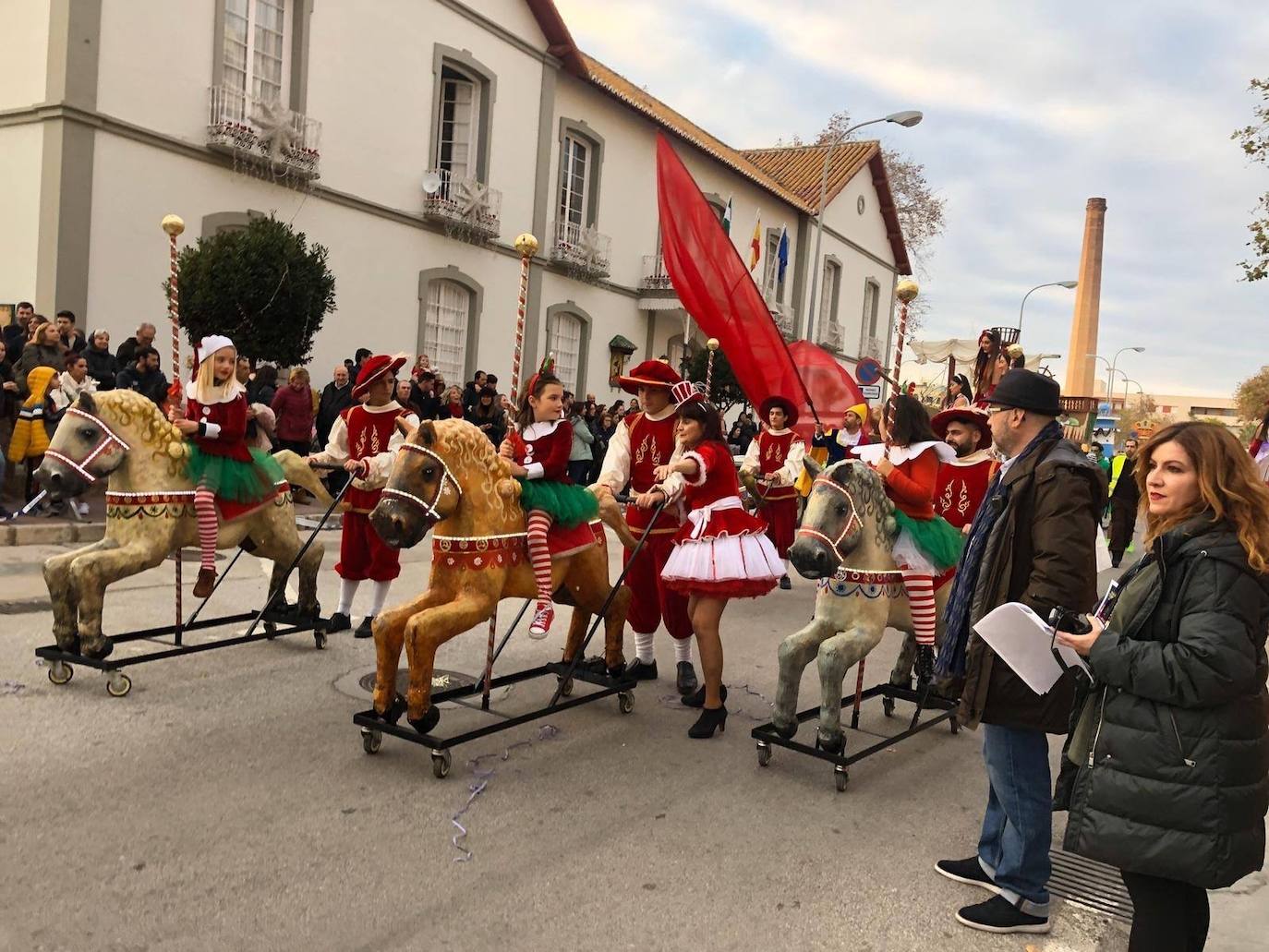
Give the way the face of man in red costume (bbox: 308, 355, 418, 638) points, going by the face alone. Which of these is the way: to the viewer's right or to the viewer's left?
to the viewer's right

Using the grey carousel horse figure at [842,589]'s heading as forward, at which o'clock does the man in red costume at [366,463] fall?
The man in red costume is roughly at 2 o'clock from the grey carousel horse figure.

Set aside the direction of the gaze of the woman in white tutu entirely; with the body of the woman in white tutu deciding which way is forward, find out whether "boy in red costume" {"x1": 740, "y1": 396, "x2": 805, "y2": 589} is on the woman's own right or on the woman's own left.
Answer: on the woman's own right

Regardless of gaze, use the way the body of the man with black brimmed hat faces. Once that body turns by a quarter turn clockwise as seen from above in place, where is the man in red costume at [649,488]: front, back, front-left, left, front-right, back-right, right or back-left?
front-left

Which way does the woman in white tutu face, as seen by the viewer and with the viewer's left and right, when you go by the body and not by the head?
facing to the left of the viewer

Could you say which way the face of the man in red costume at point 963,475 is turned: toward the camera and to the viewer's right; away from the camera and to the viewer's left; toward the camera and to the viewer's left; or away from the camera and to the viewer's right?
toward the camera and to the viewer's left

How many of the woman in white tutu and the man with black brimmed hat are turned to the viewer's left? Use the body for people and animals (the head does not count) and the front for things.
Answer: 2

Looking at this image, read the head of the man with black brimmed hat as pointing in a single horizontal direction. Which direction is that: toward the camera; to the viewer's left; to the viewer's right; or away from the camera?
to the viewer's left

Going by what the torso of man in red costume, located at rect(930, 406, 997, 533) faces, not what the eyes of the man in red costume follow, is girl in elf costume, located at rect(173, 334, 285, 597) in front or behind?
in front

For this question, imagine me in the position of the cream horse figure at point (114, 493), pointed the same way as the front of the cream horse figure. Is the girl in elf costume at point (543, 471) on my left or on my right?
on my left

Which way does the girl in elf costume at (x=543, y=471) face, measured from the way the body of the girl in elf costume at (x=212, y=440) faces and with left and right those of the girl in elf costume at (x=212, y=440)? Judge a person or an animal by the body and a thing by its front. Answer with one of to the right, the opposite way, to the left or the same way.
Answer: the same way

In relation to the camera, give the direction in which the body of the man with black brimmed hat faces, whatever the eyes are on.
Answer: to the viewer's left

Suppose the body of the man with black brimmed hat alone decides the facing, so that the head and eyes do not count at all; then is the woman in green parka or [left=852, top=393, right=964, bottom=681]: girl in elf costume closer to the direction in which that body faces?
the girl in elf costume
